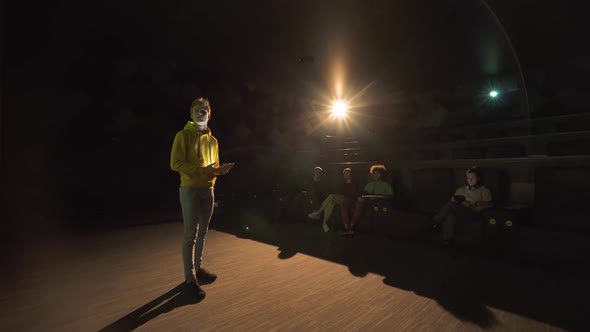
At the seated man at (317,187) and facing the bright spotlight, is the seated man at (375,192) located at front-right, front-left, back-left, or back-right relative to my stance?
back-right

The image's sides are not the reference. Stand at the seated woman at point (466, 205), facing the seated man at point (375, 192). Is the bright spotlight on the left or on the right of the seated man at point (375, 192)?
right

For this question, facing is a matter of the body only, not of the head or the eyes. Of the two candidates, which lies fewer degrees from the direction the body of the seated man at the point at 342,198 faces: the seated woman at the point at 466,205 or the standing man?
the standing man

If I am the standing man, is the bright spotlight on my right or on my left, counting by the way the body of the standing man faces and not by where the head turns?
on my left

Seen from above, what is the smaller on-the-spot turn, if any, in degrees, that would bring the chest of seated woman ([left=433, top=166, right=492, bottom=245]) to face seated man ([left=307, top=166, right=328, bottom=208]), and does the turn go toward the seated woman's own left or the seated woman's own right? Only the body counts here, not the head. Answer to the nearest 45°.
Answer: approximately 45° to the seated woman's own right

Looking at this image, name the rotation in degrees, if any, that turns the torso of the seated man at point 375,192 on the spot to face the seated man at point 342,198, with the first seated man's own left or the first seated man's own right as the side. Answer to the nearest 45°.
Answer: approximately 45° to the first seated man's own right

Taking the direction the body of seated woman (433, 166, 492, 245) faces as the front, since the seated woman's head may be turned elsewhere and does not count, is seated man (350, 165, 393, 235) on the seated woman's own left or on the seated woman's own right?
on the seated woman's own right

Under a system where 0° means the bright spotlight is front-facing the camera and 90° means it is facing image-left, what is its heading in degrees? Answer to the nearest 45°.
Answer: approximately 0°

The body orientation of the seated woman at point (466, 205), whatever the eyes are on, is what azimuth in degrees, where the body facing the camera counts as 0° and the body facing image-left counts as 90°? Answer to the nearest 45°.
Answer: approximately 45°
